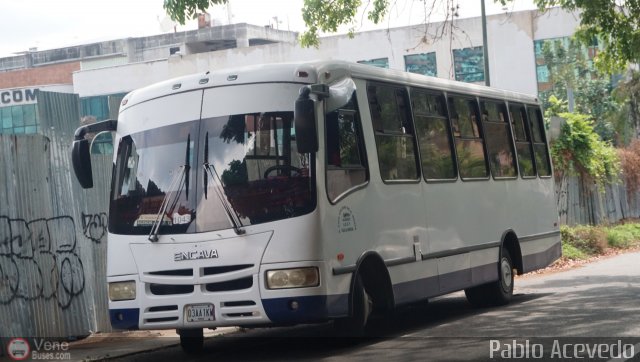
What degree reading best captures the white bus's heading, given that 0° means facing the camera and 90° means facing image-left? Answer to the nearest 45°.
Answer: approximately 45°

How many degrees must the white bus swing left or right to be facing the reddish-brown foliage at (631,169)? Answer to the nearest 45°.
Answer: approximately 180°

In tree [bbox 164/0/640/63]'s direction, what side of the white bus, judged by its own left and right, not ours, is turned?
back

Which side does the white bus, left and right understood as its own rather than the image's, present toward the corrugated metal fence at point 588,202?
back

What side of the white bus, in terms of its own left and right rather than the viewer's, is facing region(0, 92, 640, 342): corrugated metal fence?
right

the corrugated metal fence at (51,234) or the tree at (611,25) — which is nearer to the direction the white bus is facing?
the corrugated metal fence

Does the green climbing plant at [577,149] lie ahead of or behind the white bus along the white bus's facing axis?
behind

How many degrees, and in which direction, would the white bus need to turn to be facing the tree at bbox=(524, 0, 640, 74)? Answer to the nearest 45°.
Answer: approximately 180°
